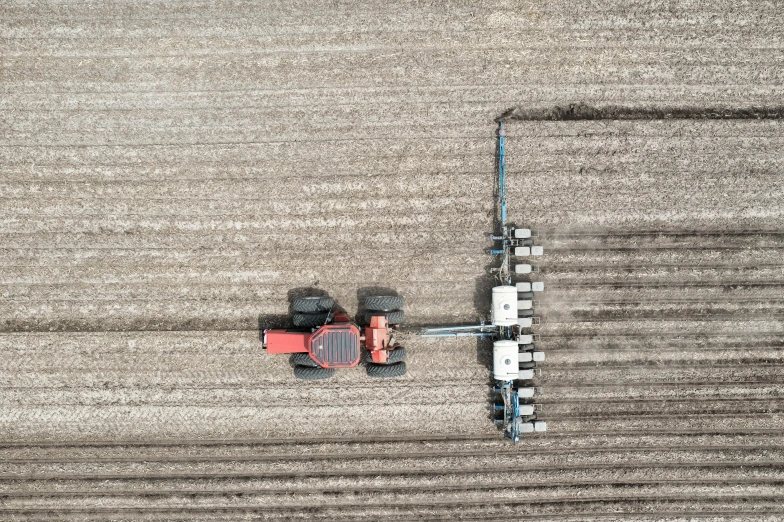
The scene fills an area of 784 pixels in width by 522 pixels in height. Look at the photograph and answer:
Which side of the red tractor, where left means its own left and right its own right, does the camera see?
left
